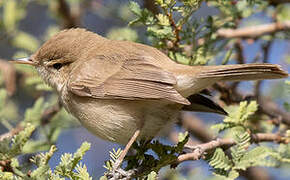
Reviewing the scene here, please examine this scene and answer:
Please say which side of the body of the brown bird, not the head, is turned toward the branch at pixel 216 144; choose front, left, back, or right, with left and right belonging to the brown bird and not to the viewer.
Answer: back

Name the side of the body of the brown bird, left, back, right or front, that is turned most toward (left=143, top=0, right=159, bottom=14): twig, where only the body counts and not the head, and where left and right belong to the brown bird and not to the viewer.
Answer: right

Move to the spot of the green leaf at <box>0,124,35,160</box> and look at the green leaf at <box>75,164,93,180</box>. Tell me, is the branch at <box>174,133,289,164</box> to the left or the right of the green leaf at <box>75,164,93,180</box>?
left

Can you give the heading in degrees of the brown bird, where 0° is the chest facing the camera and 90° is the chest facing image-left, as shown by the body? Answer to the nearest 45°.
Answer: approximately 90°

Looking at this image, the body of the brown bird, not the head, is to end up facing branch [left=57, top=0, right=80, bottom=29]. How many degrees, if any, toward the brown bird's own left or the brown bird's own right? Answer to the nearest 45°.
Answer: approximately 45° to the brown bird's own right

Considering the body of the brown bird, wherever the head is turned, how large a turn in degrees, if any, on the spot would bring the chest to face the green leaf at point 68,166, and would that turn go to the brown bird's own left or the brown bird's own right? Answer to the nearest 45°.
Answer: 0° — it already faces it
